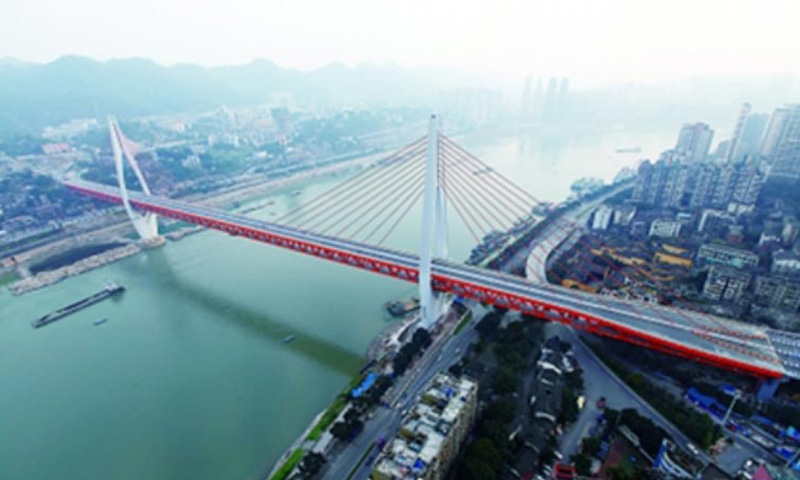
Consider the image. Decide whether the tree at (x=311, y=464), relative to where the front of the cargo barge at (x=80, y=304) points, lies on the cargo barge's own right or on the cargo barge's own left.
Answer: on the cargo barge's own left

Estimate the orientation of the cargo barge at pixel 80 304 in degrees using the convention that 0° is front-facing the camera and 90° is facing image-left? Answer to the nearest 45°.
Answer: approximately 45°

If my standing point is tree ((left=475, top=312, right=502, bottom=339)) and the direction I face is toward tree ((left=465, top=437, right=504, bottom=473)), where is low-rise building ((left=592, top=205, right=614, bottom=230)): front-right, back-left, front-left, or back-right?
back-left

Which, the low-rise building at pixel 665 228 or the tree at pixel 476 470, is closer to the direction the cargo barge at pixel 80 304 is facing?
the tree

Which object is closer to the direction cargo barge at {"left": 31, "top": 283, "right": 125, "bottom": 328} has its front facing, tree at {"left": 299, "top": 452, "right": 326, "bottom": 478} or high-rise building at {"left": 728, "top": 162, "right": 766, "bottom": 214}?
the tree

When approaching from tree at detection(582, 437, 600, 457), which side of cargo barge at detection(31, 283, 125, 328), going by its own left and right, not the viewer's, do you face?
left

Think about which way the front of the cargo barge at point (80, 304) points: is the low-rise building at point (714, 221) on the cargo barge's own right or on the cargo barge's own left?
on the cargo barge's own left

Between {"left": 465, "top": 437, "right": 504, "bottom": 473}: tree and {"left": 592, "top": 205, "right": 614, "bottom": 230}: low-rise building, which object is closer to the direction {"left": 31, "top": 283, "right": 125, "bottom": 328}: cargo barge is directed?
the tree

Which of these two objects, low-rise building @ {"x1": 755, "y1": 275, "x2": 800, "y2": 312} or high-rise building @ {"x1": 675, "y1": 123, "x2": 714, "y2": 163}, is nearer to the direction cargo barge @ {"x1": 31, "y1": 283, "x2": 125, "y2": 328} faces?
the low-rise building

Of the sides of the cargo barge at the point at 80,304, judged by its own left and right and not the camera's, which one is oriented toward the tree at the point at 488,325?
left

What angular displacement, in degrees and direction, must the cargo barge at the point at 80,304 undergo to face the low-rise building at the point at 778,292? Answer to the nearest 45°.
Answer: approximately 90° to its left

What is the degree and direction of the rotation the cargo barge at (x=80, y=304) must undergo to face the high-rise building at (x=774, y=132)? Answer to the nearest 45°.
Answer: approximately 135° to its left

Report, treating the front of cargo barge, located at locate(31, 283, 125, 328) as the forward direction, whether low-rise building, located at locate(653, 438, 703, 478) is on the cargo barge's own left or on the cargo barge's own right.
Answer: on the cargo barge's own left
